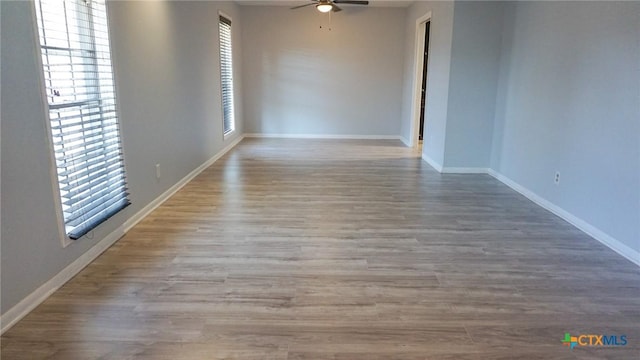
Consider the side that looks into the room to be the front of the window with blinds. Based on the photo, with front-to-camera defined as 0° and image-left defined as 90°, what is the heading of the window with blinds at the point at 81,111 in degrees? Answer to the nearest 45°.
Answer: approximately 315°

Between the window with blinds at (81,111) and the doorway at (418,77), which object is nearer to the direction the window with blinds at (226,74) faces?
the doorway

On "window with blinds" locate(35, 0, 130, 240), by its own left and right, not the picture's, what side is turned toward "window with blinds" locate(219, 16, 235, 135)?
left

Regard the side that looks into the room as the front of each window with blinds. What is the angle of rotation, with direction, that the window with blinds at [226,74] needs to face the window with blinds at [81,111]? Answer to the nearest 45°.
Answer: approximately 90° to its right

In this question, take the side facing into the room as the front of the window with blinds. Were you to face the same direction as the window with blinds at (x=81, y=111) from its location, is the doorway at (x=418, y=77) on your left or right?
on your left

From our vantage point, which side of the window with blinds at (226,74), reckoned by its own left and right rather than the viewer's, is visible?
right
